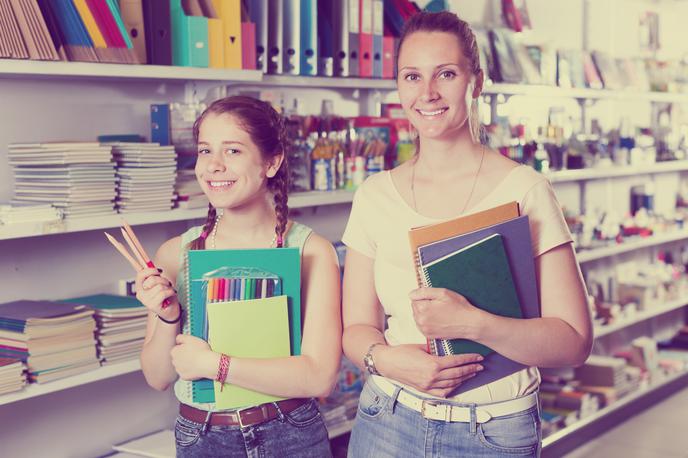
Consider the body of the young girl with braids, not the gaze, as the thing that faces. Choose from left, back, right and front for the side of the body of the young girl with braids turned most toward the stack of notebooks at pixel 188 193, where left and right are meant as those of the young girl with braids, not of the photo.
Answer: back

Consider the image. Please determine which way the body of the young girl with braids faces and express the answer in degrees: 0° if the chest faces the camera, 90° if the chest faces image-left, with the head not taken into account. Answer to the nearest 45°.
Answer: approximately 0°

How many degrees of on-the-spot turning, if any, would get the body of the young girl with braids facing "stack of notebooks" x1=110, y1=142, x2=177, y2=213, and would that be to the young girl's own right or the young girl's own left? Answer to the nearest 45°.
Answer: approximately 180°

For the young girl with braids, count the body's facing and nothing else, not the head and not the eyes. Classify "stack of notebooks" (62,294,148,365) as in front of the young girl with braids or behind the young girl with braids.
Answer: behind

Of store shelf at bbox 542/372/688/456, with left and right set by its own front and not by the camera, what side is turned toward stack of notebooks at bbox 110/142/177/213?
right

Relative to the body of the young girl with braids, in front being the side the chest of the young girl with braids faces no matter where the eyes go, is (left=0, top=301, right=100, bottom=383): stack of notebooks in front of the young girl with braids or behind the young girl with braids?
behind

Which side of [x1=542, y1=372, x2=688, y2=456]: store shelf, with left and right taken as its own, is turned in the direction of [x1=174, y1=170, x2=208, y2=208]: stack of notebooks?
right

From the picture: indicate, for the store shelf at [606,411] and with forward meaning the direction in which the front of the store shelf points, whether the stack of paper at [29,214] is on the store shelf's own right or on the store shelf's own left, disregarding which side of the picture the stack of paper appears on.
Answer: on the store shelf's own right

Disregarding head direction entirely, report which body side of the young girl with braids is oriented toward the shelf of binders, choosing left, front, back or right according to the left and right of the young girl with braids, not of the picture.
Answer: back

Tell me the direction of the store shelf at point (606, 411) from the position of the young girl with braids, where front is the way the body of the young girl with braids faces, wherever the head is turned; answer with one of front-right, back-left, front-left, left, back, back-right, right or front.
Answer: back-left
